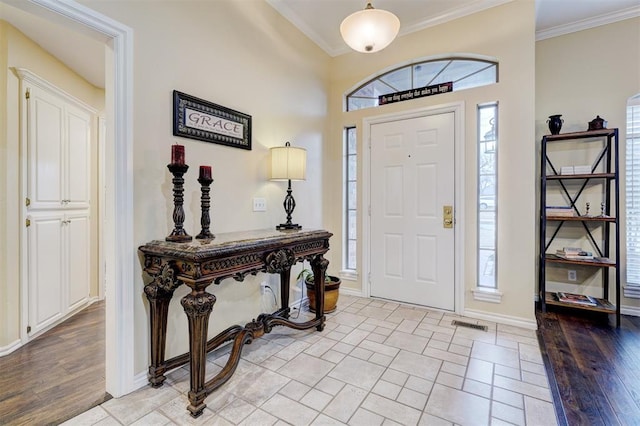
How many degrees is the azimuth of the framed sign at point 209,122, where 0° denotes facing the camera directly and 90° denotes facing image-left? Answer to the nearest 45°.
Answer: approximately 315°

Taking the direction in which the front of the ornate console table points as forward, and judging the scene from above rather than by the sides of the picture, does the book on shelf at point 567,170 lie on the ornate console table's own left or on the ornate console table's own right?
on the ornate console table's own left

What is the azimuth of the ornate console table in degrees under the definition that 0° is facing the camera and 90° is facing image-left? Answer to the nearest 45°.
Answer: approximately 315°

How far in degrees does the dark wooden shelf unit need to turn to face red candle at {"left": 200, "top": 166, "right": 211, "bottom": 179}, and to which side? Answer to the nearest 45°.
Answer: approximately 45° to its right

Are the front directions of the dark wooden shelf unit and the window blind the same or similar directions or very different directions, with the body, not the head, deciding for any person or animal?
same or similar directions

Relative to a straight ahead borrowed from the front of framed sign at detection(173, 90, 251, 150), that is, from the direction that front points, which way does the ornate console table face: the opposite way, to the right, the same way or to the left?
the same way

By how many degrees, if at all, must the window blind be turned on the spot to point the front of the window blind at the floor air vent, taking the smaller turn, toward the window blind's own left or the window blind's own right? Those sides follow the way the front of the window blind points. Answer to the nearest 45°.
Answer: approximately 45° to the window blind's own right

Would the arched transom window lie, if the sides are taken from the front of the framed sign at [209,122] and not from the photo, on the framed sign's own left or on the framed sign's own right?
on the framed sign's own left

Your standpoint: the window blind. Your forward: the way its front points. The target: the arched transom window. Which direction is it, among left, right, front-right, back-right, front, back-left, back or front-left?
front-right

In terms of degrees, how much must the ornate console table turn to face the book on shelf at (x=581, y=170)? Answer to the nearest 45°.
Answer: approximately 45° to its left

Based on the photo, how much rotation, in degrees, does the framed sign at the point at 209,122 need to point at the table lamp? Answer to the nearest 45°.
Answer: approximately 45° to its left

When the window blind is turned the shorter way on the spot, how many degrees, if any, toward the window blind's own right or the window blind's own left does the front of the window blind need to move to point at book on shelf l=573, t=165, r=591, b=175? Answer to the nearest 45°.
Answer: approximately 45° to the window blind's own right

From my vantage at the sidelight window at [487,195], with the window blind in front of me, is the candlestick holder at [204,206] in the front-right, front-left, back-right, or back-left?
back-right

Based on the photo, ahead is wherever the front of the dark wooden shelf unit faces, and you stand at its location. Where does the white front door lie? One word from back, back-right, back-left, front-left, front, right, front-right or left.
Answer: front-right
